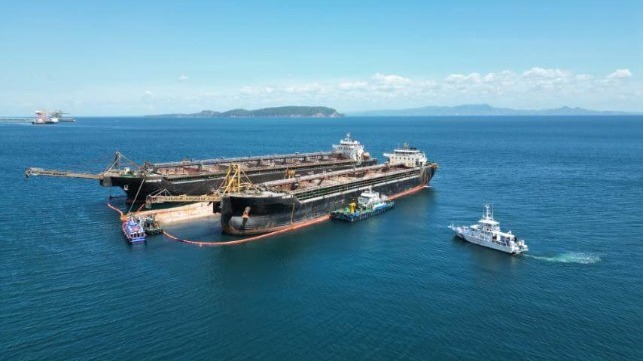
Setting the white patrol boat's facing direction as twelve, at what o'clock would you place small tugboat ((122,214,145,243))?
The small tugboat is roughly at 10 o'clock from the white patrol boat.

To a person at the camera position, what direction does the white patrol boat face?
facing away from the viewer and to the left of the viewer
